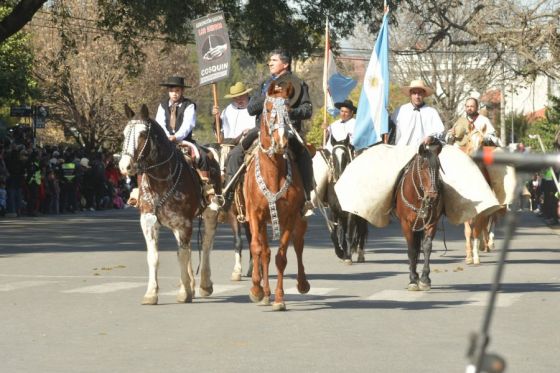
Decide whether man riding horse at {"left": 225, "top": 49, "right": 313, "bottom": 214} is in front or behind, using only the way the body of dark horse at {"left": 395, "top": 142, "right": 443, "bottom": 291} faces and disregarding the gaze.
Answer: in front

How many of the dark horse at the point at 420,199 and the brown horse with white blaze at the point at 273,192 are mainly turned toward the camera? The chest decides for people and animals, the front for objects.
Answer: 2

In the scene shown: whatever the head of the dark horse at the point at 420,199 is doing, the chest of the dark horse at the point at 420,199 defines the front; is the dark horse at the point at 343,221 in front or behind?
behind

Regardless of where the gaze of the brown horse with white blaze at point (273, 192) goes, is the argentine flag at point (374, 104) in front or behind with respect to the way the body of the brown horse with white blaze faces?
behind

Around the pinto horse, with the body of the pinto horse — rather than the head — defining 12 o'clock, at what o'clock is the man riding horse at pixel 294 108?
The man riding horse is roughly at 8 o'clock from the pinto horse.

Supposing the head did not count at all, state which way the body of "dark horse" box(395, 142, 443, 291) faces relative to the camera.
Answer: toward the camera

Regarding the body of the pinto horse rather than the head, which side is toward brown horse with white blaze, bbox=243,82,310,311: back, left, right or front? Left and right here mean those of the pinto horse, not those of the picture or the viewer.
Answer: left

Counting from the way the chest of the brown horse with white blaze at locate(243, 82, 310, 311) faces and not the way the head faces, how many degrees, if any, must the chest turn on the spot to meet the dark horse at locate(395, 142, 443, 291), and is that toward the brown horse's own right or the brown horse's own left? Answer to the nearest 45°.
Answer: approximately 135° to the brown horse's own left

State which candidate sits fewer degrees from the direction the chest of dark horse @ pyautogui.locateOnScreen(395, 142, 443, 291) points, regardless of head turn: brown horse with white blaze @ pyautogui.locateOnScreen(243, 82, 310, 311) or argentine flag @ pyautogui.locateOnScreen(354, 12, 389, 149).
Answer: the brown horse with white blaze

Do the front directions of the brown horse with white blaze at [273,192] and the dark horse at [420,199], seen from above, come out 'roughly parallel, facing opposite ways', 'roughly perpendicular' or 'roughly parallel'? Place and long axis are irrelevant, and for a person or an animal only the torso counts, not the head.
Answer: roughly parallel

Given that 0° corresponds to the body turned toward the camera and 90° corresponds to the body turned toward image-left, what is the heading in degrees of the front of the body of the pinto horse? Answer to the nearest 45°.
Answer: approximately 45°
